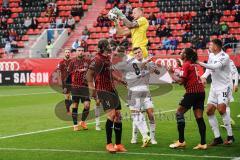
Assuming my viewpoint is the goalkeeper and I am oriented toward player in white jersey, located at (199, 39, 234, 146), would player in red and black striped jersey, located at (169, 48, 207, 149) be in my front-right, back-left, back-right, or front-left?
front-right

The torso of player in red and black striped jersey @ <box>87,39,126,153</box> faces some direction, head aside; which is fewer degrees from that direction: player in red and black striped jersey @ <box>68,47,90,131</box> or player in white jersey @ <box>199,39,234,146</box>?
the player in white jersey

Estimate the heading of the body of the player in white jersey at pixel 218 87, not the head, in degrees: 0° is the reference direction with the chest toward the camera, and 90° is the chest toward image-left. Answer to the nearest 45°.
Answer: approximately 45°

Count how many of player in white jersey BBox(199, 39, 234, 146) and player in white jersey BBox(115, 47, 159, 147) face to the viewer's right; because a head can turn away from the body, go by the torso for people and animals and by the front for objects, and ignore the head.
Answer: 0
